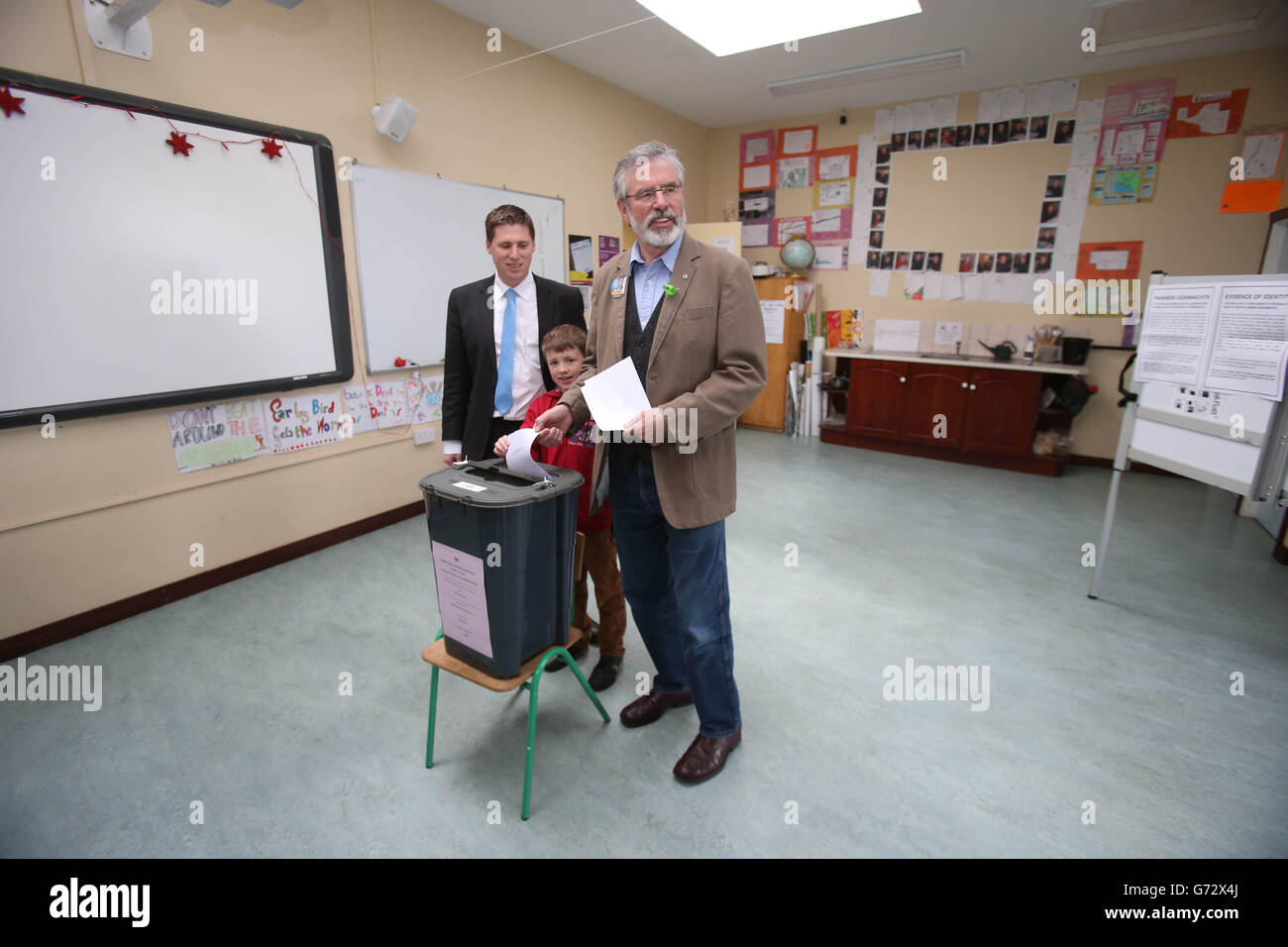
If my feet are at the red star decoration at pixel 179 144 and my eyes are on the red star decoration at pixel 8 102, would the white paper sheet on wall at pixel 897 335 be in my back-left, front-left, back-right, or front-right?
back-left

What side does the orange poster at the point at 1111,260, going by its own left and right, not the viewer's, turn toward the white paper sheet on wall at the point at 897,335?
right

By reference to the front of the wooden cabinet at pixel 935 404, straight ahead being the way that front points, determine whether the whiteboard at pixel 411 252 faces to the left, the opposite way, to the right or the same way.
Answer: to the left

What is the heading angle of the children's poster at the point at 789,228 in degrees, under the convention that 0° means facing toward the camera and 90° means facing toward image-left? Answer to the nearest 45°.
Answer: approximately 0°

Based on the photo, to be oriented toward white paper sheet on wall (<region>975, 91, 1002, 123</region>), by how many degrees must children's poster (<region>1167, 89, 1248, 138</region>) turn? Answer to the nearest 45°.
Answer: approximately 90° to its right

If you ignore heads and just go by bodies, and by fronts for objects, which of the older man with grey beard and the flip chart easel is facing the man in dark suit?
the flip chart easel

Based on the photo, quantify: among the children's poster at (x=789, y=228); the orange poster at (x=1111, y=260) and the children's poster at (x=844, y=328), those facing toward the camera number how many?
3

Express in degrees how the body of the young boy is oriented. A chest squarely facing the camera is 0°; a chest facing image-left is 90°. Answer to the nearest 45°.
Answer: approximately 45°

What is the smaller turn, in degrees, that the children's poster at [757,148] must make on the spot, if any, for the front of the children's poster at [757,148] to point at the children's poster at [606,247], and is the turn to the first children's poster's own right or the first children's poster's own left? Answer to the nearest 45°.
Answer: approximately 45° to the first children's poster's own right
